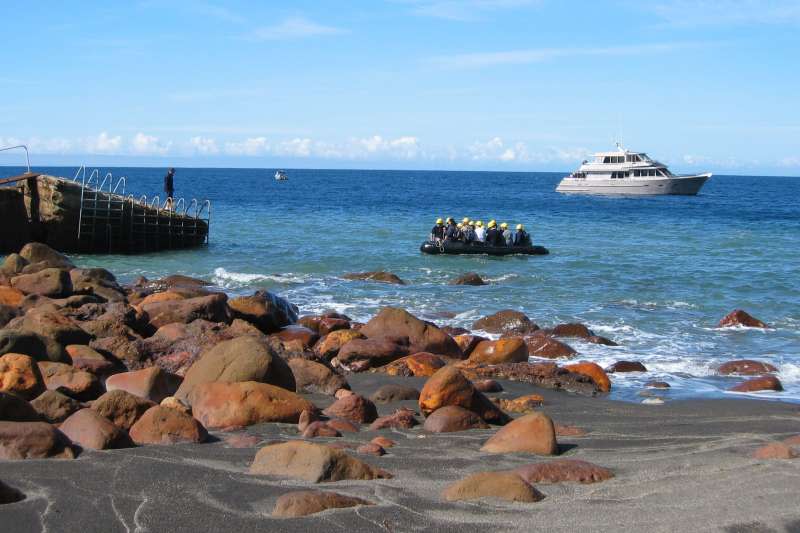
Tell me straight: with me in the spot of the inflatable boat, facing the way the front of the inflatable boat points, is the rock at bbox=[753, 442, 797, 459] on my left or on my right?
on my left

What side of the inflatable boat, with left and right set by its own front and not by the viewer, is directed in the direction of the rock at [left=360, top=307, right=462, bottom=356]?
left

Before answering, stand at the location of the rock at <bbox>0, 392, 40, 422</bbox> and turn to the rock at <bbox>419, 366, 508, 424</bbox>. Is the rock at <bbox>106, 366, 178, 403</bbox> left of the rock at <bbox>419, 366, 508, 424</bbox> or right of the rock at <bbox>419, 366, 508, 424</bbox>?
left

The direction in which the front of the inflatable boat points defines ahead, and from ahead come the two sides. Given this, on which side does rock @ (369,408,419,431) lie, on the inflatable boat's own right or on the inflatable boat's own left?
on the inflatable boat's own left

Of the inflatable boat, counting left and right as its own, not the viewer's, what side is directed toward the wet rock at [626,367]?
left

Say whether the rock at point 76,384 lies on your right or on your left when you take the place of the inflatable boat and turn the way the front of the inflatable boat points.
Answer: on your left

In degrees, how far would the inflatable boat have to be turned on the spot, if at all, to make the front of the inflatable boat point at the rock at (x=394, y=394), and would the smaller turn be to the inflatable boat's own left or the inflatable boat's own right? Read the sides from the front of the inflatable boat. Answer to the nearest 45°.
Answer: approximately 90° to the inflatable boat's own left

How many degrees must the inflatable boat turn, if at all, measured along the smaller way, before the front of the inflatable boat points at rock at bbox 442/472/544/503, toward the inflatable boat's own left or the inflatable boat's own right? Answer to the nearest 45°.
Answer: approximately 90° to the inflatable boat's own left

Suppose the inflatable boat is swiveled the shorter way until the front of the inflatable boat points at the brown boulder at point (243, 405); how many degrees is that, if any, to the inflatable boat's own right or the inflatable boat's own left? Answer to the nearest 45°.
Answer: approximately 90° to the inflatable boat's own left

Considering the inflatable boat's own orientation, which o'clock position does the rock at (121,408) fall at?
The rock is roughly at 9 o'clock from the inflatable boat.

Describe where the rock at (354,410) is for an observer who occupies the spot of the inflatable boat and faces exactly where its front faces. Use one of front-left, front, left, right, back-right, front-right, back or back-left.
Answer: left

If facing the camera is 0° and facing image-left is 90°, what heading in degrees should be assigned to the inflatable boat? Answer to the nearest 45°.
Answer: approximately 90°

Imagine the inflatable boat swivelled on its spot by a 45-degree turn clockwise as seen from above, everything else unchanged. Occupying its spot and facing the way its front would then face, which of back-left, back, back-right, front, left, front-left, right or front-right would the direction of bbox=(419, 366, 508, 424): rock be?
back-left

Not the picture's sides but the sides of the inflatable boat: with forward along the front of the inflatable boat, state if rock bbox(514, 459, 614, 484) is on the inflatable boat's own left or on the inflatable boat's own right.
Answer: on the inflatable boat's own left

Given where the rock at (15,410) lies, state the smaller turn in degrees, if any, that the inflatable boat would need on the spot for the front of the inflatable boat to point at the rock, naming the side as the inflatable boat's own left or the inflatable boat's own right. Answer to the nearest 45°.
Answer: approximately 90° to the inflatable boat's own left

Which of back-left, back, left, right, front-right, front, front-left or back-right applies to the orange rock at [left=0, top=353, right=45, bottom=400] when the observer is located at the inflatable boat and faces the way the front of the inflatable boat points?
left

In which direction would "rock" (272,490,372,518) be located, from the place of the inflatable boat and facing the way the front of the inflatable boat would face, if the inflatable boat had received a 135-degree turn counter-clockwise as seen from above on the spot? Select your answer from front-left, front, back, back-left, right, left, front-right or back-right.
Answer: front-right

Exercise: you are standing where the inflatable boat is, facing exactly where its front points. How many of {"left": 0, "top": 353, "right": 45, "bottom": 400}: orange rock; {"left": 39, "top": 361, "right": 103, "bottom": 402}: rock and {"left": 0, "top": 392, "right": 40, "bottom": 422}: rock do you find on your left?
3
